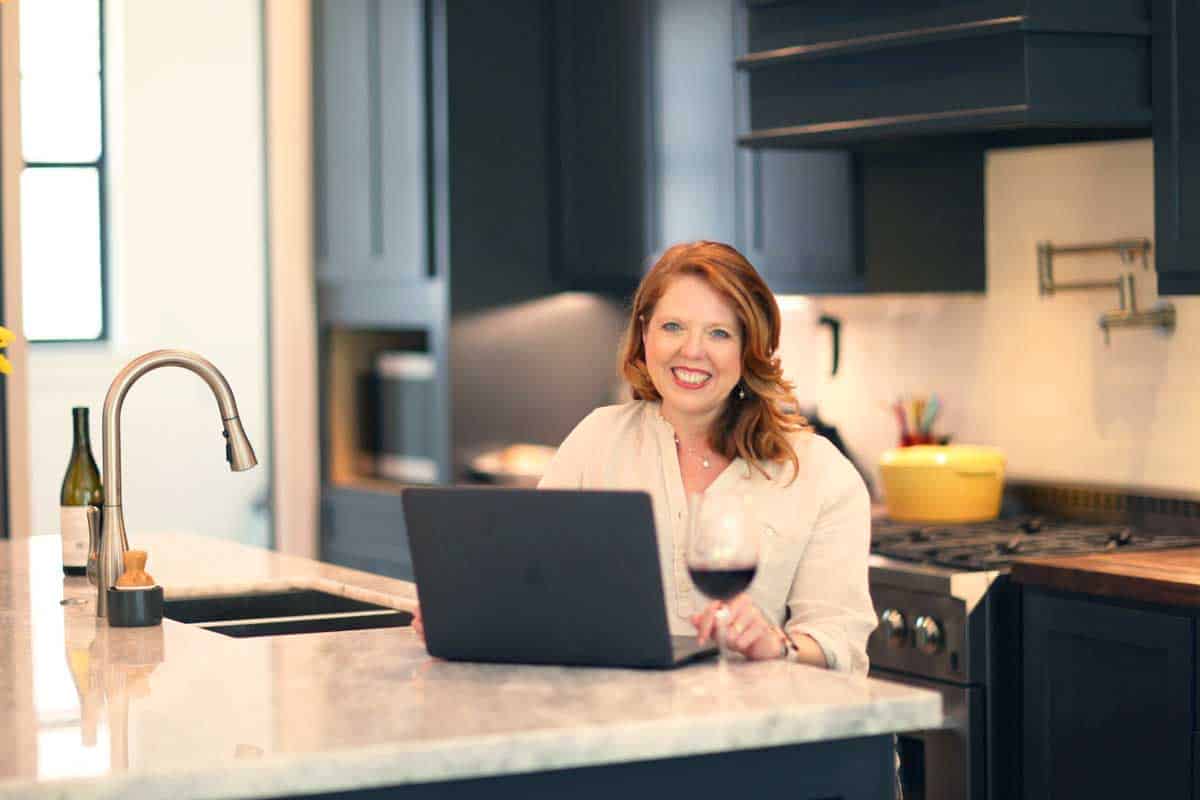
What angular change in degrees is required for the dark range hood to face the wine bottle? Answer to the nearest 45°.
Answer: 0° — it already faces it

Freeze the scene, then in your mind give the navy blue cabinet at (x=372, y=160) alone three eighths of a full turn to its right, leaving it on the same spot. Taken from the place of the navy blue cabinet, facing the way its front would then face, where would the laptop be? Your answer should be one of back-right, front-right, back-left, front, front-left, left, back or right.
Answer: back-left

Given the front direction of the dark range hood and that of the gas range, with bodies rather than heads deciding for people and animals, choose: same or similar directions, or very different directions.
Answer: same or similar directions

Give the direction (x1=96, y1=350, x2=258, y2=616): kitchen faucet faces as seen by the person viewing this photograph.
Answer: facing to the right of the viewer

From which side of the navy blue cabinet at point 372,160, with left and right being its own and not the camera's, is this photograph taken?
front

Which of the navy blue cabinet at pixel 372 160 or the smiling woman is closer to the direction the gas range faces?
the smiling woman

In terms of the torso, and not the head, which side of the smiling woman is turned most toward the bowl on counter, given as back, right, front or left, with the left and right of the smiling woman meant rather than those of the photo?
back

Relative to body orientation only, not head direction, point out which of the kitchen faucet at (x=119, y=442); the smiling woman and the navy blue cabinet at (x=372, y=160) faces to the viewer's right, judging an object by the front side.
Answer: the kitchen faucet

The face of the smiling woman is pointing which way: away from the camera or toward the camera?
toward the camera

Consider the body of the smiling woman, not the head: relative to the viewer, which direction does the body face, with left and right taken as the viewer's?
facing the viewer

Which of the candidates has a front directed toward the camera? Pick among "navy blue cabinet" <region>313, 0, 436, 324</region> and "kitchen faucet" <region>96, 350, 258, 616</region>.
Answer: the navy blue cabinet

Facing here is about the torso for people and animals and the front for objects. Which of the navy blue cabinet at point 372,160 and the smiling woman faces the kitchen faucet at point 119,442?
the navy blue cabinet

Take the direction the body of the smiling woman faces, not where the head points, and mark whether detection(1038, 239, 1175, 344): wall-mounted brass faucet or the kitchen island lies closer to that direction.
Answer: the kitchen island

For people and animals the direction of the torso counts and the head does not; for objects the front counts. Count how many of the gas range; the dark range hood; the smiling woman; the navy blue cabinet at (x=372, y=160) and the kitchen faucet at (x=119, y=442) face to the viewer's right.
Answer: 1

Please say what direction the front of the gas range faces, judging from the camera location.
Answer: facing the viewer and to the left of the viewer
